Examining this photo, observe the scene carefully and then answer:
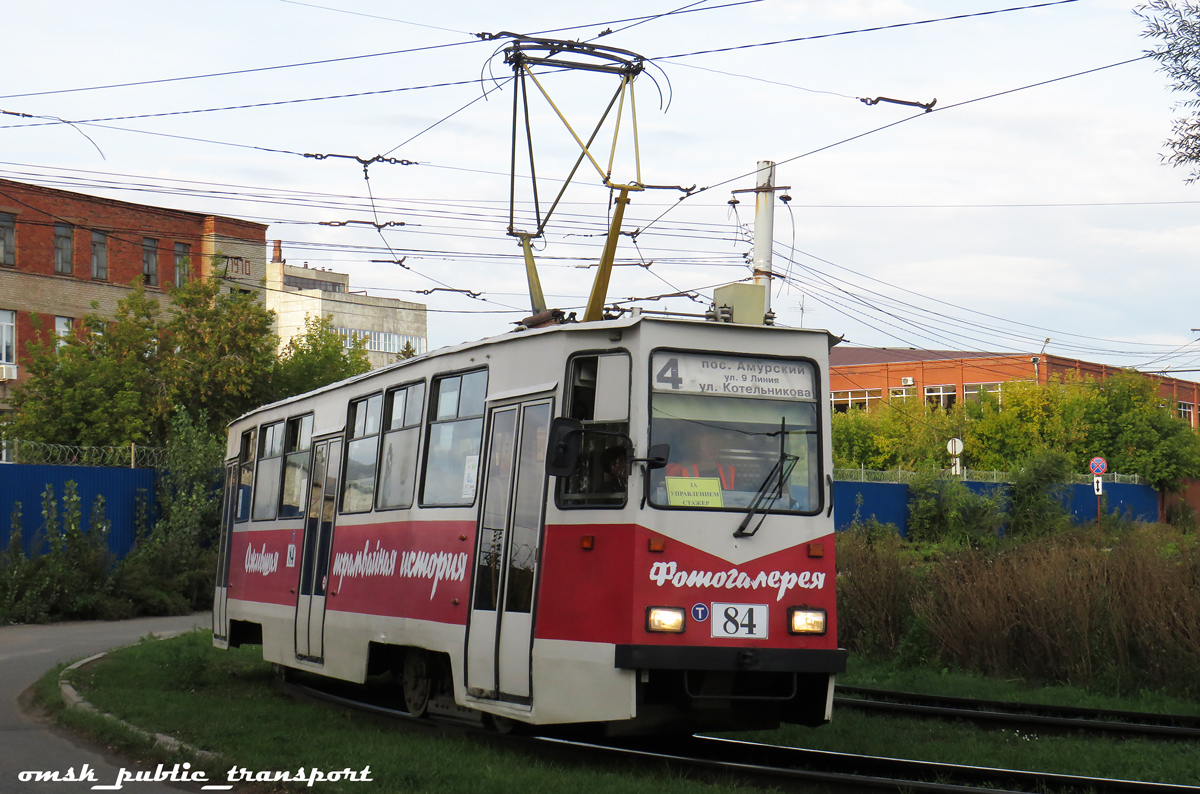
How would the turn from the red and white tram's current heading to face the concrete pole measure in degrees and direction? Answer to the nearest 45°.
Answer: approximately 135° to its left

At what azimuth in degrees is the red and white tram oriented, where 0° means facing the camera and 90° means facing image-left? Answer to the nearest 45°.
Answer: approximately 315°

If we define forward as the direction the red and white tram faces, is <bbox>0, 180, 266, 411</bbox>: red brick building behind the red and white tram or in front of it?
behind

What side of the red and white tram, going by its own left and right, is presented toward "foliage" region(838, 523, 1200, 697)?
left

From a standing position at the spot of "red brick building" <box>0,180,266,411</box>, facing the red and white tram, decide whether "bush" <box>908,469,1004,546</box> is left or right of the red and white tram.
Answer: left

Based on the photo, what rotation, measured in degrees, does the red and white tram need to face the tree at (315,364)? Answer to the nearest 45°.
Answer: approximately 135° to its left

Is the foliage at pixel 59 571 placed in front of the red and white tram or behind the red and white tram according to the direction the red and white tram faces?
behind
